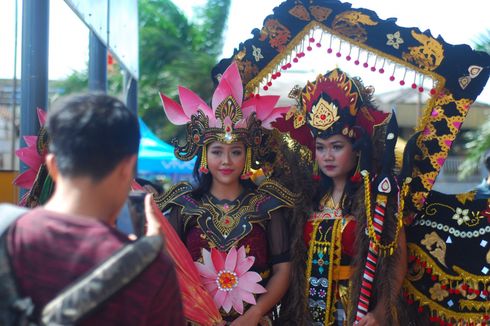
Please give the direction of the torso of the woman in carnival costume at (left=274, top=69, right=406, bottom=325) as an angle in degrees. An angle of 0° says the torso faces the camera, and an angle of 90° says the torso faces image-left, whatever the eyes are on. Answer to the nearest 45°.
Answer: approximately 45°

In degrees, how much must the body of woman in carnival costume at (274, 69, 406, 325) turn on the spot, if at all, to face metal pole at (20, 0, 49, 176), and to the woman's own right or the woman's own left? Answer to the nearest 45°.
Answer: approximately 45° to the woman's own right

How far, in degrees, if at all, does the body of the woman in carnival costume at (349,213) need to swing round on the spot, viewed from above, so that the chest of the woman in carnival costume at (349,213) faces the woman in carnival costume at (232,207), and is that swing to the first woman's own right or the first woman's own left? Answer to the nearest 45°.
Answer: approximately 45° to the first woman's own right

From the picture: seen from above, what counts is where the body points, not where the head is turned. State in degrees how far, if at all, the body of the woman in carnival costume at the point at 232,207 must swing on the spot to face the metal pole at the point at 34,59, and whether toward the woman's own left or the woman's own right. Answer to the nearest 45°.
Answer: approximately 90° to the woman's own right
